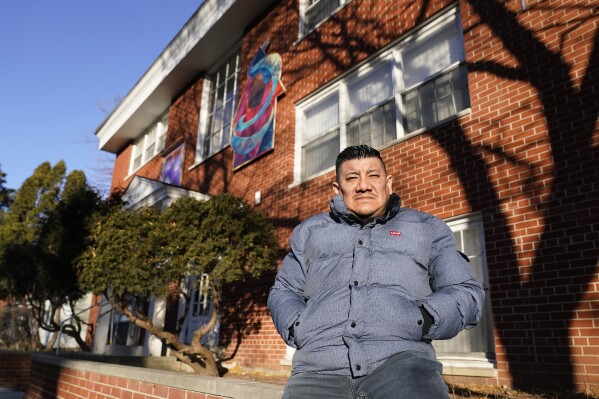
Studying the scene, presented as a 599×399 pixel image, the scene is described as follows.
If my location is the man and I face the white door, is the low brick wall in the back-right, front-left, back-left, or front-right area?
front-left

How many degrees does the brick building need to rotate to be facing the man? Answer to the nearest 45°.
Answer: approximately 45° to its left

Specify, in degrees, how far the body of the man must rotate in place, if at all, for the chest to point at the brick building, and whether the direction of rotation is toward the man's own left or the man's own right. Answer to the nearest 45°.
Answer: approximately 180°

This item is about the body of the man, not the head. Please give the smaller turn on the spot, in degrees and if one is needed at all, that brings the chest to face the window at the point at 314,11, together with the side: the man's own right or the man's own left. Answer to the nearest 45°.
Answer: approximately 180°

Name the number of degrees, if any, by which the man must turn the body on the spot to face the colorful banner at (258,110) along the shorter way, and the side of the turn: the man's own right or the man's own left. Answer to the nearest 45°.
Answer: approximately 180°

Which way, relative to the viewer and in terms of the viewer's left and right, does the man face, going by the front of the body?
facing the viewer

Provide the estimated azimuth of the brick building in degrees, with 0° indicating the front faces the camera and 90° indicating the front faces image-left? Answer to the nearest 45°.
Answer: approximately 45°

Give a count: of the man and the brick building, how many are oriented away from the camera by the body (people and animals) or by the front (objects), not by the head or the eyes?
0

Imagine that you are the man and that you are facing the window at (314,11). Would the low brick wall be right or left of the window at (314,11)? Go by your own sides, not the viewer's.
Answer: left

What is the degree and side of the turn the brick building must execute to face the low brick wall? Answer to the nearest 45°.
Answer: approximately 45° to its right
